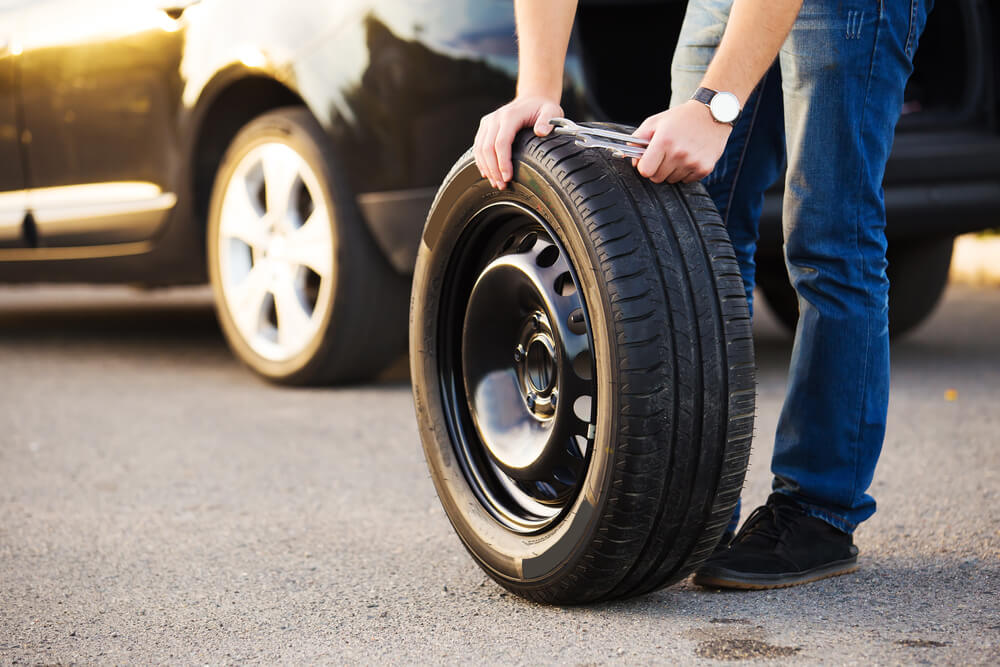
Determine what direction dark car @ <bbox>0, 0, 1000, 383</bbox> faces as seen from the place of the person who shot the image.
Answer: facing away from the viewer and to the left of the viewer
